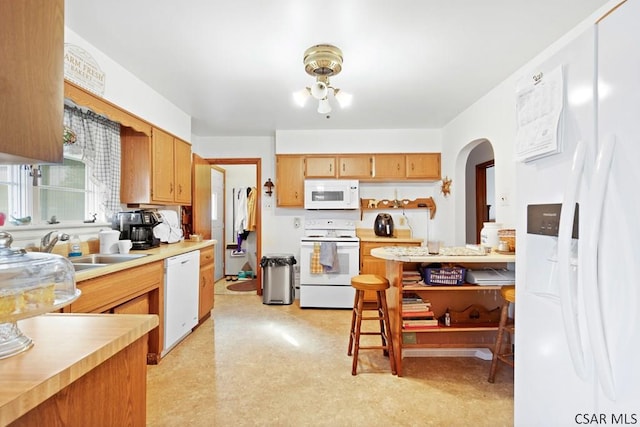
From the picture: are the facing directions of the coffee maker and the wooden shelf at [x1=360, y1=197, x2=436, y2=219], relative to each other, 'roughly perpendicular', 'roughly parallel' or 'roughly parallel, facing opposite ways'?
roughly perpendicular

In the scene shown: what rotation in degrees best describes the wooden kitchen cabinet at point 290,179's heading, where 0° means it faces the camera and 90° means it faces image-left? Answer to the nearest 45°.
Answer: approximately 0°

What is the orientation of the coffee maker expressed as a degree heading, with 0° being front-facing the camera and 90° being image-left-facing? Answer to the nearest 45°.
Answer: approximately 315°

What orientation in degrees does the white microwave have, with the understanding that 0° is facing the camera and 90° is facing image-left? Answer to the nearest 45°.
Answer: approximately 0°

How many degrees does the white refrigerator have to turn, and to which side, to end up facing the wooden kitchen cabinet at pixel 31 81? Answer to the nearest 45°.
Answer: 0° — it already faces it

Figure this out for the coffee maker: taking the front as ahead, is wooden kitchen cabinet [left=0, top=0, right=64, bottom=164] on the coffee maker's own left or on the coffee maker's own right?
on the coffee maker's own right

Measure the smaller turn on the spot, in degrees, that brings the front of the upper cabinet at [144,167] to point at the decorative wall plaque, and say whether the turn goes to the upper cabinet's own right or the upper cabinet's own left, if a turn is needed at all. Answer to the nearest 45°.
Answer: approximately 90° to the upper cabinet's own right

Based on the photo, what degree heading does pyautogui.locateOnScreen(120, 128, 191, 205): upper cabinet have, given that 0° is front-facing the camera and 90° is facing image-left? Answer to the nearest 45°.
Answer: approximately 315°

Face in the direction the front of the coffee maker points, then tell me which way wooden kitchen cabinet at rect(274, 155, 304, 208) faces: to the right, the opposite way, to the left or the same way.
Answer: to the right

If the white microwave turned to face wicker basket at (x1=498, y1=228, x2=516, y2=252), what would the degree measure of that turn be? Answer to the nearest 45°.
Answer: approximately 45° to its left

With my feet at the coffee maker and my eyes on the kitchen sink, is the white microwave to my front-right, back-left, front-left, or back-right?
back-left

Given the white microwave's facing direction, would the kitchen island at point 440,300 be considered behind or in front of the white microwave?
in front

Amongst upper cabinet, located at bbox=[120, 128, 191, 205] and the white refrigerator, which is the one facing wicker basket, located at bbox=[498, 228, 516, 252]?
the upper cabinet

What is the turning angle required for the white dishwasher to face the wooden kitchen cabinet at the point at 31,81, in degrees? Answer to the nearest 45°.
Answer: approximately 45° to its right
